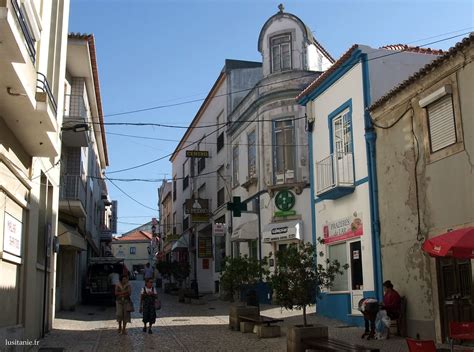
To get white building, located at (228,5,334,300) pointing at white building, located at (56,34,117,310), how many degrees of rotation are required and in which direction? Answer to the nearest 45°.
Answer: approximately 90° to its right

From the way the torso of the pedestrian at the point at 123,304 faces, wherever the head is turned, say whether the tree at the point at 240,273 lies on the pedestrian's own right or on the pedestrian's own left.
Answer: on the pedestrian's own left

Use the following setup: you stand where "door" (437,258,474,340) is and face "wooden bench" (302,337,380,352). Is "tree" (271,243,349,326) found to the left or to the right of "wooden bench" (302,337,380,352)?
right

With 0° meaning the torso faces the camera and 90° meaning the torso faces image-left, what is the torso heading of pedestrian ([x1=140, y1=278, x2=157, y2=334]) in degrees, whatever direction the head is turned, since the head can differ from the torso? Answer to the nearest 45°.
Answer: approximately 0°

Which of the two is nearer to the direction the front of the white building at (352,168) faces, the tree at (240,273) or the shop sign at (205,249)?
the tree

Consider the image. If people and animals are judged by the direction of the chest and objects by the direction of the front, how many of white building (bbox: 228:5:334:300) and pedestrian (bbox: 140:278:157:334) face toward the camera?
2

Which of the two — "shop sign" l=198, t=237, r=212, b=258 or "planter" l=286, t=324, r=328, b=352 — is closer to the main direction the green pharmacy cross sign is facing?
the planter
